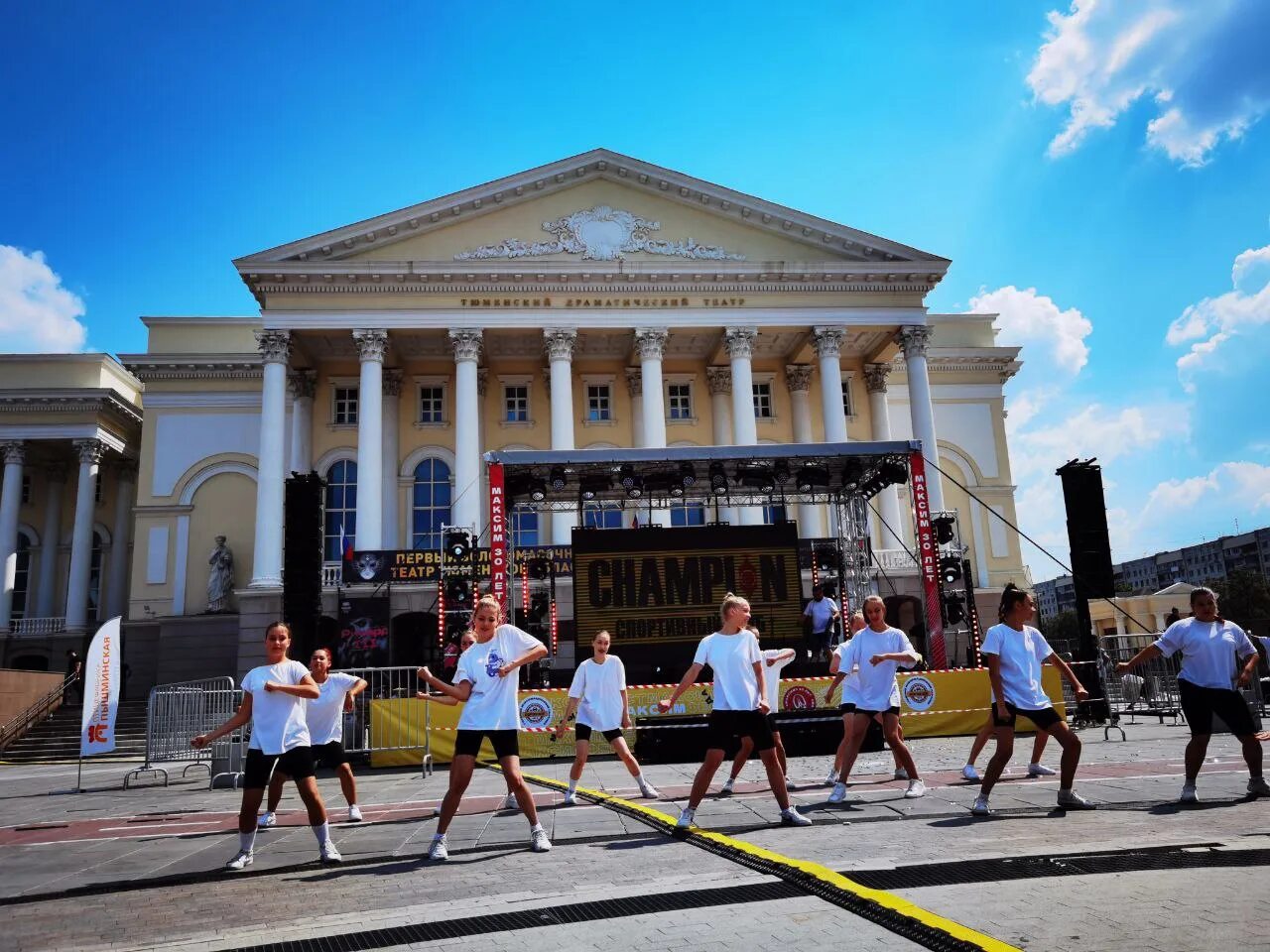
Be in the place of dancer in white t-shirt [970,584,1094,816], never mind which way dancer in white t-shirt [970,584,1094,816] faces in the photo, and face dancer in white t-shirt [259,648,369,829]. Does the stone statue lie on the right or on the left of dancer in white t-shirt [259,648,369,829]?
right

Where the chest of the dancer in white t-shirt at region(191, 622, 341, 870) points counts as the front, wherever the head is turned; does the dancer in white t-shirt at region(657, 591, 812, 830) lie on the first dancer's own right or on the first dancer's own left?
on the first dancer's own left

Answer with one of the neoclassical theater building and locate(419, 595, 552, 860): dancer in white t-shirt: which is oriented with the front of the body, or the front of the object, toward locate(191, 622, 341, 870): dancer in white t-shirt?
the neoclassical theater building

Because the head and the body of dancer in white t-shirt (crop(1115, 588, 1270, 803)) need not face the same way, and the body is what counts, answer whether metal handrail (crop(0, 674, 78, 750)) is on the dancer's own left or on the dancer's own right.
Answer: on the dancer's own right

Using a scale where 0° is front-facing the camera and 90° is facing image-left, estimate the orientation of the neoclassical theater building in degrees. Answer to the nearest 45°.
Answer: approximately 0°
